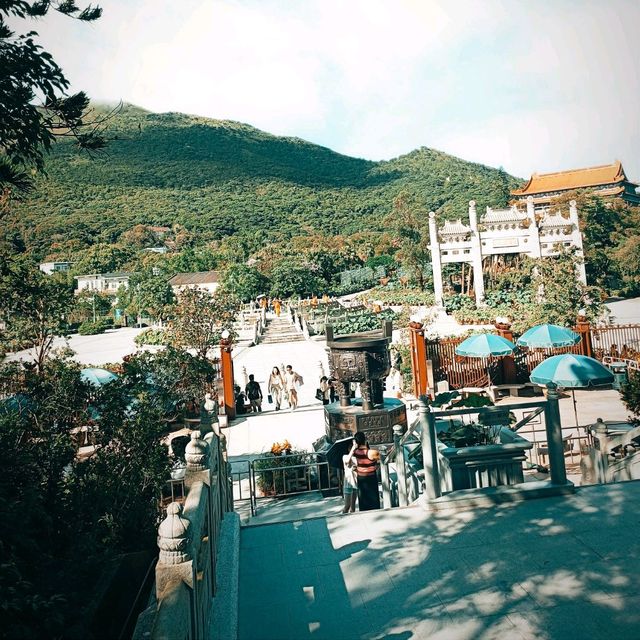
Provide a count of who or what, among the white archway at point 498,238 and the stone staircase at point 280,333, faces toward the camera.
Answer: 2

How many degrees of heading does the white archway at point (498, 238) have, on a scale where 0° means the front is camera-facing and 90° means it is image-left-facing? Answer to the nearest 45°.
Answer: approximately 0°

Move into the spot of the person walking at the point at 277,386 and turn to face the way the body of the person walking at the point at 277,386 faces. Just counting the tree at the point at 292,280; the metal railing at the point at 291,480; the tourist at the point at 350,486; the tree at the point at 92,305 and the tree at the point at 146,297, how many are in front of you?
2

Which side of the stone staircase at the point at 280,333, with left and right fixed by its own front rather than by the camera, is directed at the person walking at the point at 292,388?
front

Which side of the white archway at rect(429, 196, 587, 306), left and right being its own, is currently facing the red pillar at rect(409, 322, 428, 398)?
front

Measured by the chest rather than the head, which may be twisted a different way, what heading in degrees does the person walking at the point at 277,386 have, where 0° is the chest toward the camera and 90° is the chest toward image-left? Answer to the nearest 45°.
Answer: approximately 0°
